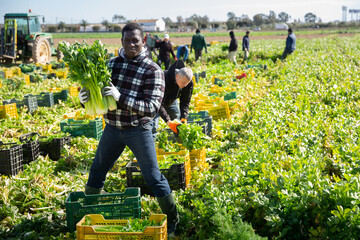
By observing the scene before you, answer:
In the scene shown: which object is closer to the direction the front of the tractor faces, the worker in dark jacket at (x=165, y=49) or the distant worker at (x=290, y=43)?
the distant worker

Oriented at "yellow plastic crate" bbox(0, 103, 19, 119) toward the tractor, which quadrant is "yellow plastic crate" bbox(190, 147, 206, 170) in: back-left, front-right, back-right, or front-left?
back-right
